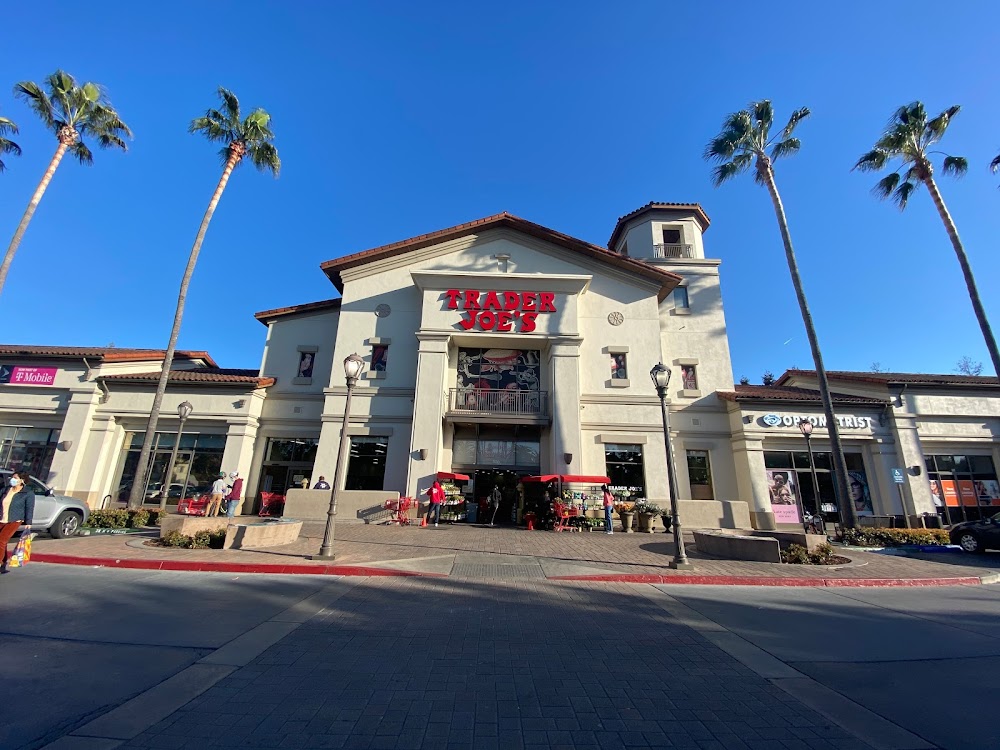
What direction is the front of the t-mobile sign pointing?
toward the camera

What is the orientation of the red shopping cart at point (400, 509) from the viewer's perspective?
to the viewer's left

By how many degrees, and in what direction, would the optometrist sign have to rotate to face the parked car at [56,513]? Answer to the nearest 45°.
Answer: approximately 45° to its right

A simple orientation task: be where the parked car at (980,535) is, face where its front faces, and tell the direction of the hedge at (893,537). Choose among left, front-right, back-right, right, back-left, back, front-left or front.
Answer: front

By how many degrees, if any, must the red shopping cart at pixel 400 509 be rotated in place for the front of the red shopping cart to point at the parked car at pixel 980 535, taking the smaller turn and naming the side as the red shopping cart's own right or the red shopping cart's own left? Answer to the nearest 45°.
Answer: approximately 135° to the red shopping cart's own left

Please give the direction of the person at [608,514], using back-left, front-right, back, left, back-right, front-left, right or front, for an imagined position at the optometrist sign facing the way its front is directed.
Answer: front-right

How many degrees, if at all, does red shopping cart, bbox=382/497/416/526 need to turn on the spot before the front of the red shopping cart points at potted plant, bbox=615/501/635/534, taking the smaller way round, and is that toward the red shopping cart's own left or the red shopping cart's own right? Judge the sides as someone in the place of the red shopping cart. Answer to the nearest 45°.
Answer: approximately 180°

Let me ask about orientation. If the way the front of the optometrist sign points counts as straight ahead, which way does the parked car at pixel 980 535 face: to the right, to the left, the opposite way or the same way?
to the right

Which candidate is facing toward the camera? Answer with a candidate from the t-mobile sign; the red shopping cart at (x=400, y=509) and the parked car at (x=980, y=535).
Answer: the t-mobile sign

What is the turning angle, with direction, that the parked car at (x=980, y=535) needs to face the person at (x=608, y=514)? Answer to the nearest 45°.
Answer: approximately 45° to its left

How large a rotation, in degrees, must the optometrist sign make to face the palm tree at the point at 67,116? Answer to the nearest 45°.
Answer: approximately 45° to its right

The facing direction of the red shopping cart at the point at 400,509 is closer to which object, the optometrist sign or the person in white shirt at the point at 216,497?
the person in white shirt

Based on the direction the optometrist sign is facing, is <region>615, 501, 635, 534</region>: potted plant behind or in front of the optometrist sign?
in front

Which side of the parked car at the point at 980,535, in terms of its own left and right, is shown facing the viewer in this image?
left
